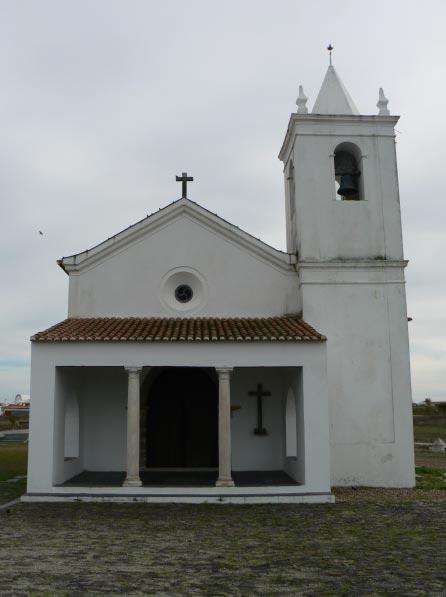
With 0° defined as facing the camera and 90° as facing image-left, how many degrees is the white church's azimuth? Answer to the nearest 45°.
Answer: approximately 0°
